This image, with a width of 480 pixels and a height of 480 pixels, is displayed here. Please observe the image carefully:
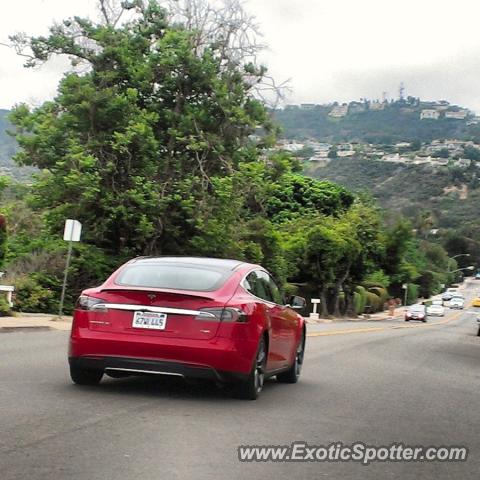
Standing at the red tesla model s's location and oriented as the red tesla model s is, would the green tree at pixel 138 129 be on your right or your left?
on your left

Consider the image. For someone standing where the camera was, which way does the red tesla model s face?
facing away from the viewer and to the right of the viewer

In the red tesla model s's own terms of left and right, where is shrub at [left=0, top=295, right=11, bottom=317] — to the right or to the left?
on its left

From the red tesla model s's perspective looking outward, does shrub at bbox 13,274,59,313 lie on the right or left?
on its left
